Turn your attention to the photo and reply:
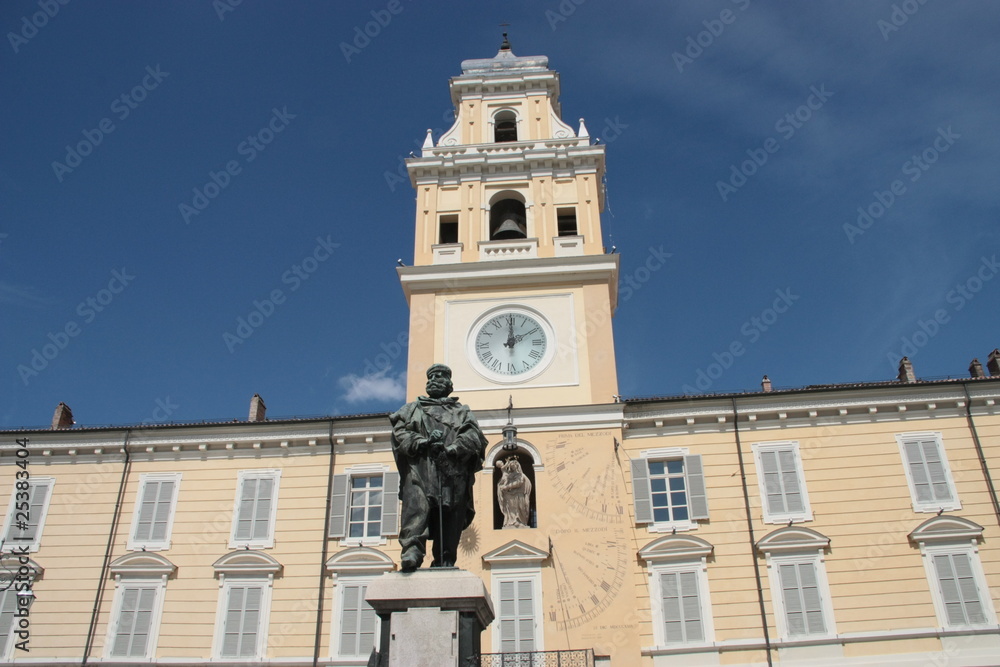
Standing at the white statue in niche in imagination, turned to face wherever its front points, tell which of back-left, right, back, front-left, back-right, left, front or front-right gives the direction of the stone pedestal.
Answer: front

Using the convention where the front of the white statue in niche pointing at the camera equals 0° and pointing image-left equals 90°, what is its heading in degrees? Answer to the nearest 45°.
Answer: approximately 0°

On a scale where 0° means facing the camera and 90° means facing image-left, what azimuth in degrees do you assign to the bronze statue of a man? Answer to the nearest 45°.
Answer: approximately 0°

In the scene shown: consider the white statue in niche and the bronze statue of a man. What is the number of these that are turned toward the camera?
2

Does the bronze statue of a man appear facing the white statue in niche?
no

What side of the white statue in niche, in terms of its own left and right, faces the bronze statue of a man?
front

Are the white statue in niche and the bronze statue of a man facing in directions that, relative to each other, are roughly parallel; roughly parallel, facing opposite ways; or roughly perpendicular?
roughly parallel
